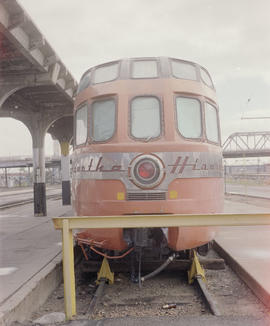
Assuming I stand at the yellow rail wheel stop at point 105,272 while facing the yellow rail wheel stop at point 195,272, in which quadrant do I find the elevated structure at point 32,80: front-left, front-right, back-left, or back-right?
back-left

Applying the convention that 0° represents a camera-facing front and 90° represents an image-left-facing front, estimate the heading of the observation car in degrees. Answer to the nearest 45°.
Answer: approximately 180°

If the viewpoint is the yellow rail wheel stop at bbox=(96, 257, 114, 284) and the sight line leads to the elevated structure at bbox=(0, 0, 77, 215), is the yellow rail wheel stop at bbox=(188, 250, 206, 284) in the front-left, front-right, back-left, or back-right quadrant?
back-right

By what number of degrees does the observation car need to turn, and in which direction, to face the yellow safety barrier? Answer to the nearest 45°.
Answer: approximately 180°
